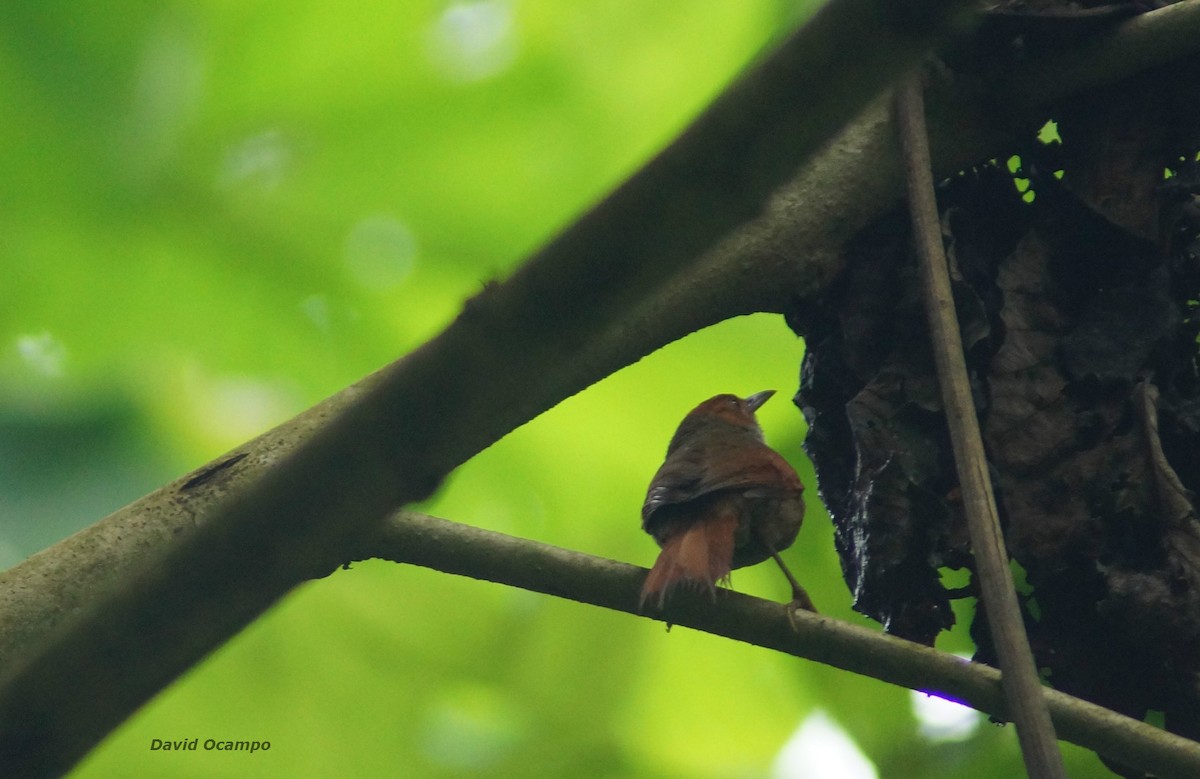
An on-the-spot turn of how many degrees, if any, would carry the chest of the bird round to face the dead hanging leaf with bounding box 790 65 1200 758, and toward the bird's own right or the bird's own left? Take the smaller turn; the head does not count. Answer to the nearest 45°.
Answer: approximately 90° to the bird's own right

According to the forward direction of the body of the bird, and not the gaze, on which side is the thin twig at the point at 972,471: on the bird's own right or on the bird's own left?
on the bird's own right

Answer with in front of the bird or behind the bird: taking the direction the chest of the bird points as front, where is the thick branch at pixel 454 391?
behind

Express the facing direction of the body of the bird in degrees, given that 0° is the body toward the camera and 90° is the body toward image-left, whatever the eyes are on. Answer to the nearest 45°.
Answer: approximately 225°
